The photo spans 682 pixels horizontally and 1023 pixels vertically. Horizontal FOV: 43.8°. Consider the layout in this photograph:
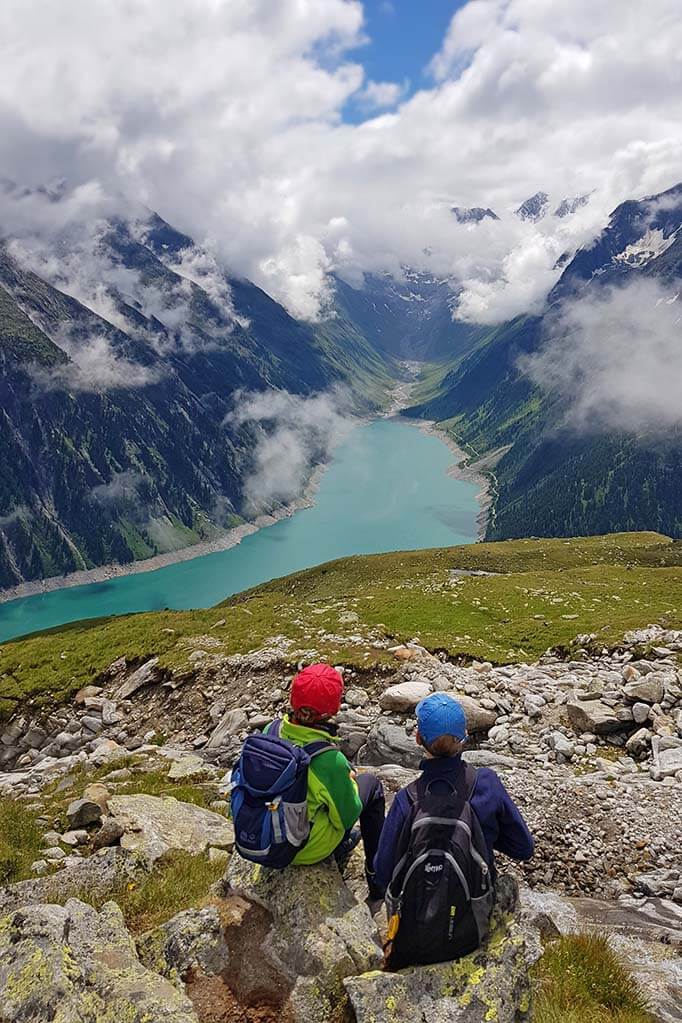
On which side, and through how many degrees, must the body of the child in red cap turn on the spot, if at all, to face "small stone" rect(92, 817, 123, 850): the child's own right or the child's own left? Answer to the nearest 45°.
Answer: approximately 90° to the child's own left

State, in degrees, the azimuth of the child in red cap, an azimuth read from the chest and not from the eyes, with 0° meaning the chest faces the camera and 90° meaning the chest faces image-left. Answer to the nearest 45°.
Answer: approximately 225°

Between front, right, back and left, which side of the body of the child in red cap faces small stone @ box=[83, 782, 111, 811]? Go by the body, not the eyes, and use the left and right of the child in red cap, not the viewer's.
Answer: left

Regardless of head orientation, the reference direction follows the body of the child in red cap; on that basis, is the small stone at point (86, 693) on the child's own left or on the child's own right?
on the child's own left

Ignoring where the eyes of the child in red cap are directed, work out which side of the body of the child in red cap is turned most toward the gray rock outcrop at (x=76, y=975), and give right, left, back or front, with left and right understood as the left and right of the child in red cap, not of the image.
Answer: back

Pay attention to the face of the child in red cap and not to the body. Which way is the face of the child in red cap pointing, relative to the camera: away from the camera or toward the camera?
away from the camera

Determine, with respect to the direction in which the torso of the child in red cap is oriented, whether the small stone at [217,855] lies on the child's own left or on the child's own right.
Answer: on the child's own left

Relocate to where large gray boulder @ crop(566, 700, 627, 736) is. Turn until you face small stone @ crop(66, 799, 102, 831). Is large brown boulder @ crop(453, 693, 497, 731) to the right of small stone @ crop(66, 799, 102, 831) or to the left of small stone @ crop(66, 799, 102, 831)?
right
